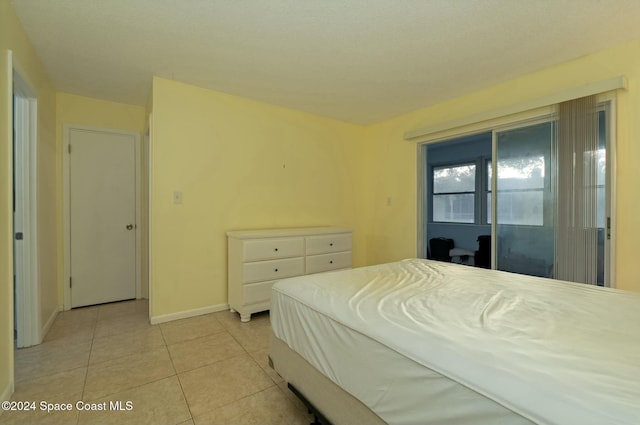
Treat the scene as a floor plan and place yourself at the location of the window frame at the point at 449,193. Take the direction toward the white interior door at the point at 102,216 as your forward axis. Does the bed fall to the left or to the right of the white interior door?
left

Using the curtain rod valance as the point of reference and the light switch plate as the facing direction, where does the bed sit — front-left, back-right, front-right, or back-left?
front-left

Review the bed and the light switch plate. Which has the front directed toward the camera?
the light switch plate

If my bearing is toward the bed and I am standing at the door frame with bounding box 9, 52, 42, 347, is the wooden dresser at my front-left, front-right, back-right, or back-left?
front-left

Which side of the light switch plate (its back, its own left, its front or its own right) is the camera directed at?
front

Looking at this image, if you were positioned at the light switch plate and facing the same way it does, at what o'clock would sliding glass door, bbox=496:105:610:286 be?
The sliding glass door is roughly at 10 o'clock from the light switch plate.

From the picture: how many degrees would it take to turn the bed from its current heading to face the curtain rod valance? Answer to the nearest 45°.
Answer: approximately 45° to its right

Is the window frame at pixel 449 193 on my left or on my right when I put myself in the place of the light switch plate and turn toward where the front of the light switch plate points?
on my left

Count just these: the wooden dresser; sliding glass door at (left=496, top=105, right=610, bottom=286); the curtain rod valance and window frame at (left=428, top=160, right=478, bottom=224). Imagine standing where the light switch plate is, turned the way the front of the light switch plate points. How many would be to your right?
0

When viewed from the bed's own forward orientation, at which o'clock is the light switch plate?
The light switch plate is roughly at 11 o'clock from the bed.

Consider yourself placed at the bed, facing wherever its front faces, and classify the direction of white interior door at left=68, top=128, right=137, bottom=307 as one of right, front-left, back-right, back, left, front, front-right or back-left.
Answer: front-left

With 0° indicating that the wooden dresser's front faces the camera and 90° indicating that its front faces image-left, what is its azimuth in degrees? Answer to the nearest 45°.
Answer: approximately 315°

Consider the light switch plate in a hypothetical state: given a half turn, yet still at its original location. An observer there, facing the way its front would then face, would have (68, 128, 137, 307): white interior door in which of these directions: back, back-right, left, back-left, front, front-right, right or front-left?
front-left

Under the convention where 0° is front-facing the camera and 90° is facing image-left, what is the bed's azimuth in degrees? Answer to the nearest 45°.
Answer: approximately 135°

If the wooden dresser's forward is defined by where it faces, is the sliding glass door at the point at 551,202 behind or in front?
in front

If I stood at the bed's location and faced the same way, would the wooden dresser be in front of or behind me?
in front

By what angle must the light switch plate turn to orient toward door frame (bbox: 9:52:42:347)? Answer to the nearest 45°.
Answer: approximately 90° to its right

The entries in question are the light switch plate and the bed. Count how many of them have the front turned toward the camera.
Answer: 1

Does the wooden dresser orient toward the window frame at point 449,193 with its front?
no

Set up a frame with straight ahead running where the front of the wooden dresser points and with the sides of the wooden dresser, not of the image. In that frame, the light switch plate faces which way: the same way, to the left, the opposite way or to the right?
the same way
